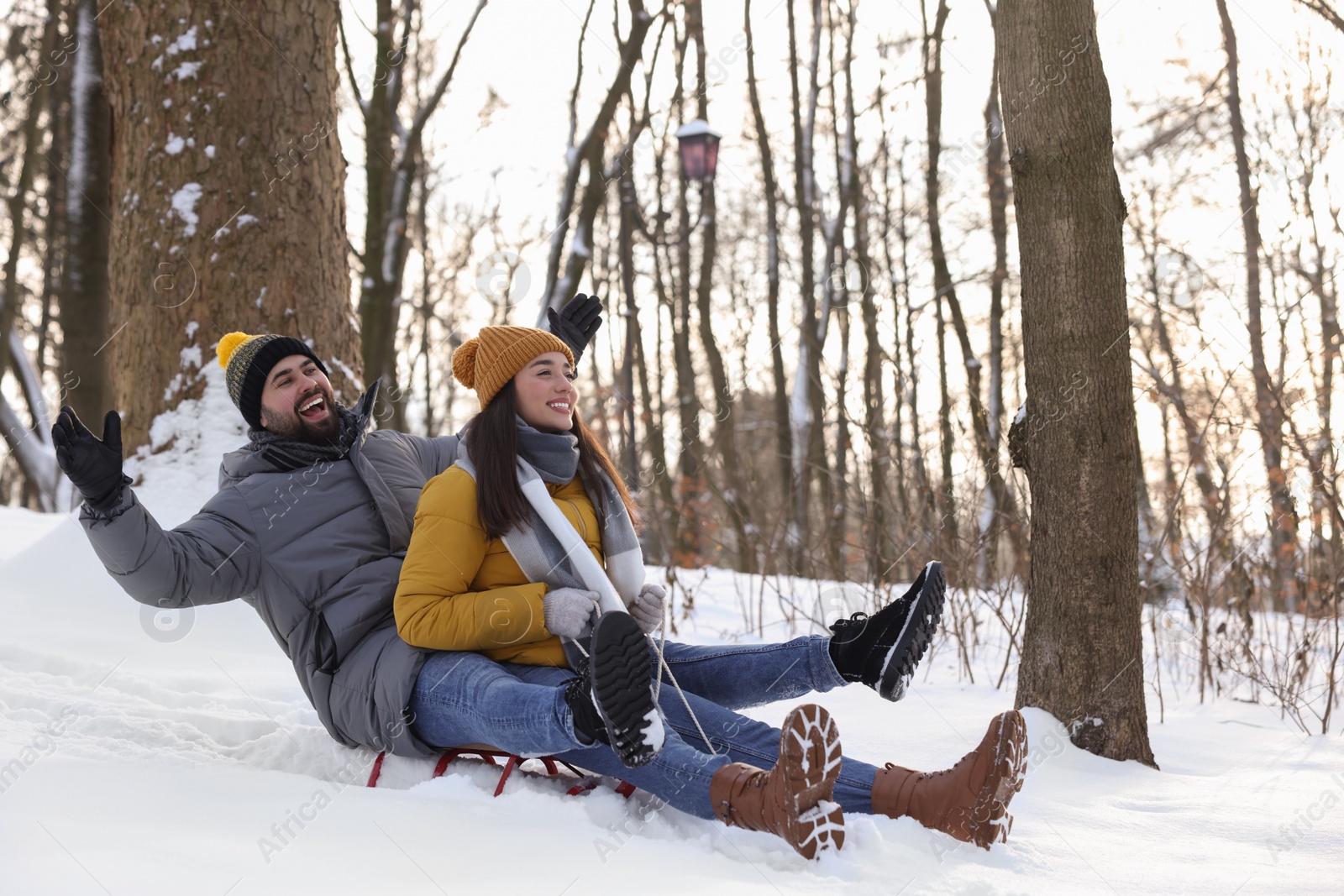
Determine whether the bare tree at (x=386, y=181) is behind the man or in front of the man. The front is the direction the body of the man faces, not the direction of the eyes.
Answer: behind

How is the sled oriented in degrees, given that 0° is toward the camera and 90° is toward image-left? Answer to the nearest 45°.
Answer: approximately 315°

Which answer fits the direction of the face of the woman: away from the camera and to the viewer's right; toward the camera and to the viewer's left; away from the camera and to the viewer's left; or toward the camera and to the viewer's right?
toward the camera and to the viewer's right

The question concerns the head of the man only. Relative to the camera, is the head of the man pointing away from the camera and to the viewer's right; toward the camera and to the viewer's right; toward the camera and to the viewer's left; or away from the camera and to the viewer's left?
toward the camera and to the viewer's right

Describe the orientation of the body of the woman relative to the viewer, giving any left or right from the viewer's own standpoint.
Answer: facing the viewer and to the right of the viewer

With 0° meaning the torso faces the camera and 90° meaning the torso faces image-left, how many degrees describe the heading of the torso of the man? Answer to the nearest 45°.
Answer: approximately 315°

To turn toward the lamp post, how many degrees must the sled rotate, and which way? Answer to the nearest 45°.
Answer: approximately 135° to its left

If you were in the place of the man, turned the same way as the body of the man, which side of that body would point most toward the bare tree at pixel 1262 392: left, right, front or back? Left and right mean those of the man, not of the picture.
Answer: left

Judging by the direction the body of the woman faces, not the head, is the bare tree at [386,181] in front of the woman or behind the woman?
behind

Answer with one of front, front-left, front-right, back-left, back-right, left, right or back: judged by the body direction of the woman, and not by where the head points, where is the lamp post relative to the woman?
back-left

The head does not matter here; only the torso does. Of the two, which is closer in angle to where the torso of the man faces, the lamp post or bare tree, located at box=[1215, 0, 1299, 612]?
the bare tree

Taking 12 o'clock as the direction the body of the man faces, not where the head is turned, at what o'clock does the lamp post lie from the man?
The lamp post is roughly at 8 o'clock from the man.

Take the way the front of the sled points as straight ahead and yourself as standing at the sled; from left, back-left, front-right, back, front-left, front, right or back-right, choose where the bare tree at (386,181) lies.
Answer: back-left

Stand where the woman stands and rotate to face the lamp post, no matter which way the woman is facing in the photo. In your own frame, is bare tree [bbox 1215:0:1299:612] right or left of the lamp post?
right
